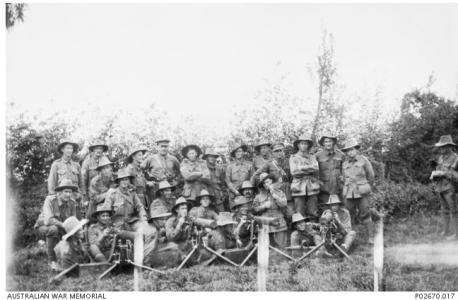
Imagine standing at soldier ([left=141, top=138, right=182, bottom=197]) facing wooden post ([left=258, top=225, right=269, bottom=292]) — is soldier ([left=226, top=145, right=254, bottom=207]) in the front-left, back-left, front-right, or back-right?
front-left

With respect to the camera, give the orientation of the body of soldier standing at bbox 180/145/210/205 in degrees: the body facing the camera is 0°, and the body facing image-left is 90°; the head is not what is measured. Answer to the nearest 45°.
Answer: approximately 0°

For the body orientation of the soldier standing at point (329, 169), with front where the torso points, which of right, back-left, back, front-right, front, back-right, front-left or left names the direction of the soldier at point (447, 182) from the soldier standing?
left

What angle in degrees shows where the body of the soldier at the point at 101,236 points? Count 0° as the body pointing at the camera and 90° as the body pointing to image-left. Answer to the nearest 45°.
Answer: approximately 315°

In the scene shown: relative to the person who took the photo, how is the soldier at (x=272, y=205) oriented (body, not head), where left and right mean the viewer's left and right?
facing the viewer

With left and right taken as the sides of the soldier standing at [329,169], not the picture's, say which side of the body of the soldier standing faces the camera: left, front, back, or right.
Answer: front

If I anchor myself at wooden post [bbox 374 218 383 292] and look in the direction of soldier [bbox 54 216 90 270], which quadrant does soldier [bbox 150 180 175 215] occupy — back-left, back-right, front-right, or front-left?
front-right

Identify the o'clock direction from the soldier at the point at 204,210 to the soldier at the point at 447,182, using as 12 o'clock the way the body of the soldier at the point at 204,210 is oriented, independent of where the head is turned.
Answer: the soldier at the point at 447,182 is roughly at 9 o'clock from the soldier at the point at 204,210.

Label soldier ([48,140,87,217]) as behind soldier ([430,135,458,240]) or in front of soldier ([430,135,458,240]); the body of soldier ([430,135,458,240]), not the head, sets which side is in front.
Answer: in front

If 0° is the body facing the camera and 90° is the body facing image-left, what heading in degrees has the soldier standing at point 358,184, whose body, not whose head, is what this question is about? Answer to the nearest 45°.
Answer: approximately 45°

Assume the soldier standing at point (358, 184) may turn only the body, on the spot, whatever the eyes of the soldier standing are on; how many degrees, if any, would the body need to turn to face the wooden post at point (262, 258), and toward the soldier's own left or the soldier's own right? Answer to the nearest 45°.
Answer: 0° — they already face it

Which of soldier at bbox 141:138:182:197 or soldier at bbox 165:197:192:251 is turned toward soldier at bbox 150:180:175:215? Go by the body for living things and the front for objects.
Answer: soldier at bbox 141:138:182:197

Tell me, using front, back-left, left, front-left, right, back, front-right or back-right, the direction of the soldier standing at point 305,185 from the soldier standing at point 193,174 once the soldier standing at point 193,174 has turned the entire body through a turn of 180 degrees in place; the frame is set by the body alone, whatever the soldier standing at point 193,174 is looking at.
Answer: right

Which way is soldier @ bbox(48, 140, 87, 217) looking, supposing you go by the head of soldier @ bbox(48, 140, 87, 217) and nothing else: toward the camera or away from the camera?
toward the camera

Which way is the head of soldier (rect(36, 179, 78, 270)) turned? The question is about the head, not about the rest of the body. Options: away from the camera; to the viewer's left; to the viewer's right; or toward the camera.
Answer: toward the camera

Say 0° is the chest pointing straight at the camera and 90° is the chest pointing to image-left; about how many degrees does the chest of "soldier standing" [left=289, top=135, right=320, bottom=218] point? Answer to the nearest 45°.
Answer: approximately 0°

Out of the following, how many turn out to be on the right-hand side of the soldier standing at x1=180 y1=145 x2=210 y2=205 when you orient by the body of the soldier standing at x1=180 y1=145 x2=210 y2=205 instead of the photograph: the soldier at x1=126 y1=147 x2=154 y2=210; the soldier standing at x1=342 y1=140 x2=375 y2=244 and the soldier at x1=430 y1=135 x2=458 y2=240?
1

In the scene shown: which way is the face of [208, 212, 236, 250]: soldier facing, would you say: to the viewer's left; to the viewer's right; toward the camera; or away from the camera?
toward the camera
